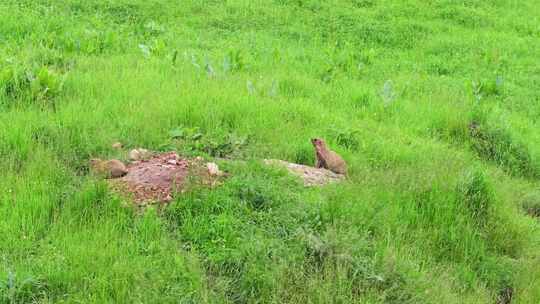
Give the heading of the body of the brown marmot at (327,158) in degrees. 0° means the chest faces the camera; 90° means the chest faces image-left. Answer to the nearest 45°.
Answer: approximately 90°

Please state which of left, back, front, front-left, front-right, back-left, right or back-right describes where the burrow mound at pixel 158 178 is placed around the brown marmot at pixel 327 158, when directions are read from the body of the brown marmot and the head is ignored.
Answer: front-left

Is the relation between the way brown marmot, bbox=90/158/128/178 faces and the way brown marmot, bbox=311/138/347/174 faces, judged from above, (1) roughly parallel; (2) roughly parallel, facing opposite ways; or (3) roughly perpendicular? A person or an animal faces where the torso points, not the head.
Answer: roughly parallel

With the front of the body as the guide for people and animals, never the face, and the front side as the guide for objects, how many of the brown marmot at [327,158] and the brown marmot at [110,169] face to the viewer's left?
2

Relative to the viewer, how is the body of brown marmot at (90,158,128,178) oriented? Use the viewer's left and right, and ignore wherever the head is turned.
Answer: facing to the left of the viewer

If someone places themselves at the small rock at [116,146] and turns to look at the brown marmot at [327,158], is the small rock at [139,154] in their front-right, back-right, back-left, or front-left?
front-right

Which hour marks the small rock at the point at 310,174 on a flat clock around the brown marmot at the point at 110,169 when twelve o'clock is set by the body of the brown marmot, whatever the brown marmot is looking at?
The small rock is roughly at 6 o'clock from the brown marmot.

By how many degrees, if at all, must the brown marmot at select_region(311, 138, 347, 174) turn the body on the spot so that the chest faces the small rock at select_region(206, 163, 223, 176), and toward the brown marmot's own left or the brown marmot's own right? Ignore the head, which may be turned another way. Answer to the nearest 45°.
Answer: approximately 45° to the brown marmot's own left

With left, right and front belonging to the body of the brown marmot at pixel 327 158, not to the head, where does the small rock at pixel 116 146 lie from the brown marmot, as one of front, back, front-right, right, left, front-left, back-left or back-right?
front

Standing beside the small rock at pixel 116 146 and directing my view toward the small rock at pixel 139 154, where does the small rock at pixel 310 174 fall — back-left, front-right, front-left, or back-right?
front-left

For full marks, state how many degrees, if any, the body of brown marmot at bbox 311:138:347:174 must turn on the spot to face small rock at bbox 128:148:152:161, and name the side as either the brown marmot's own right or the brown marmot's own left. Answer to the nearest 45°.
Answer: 0° — it already faces it
